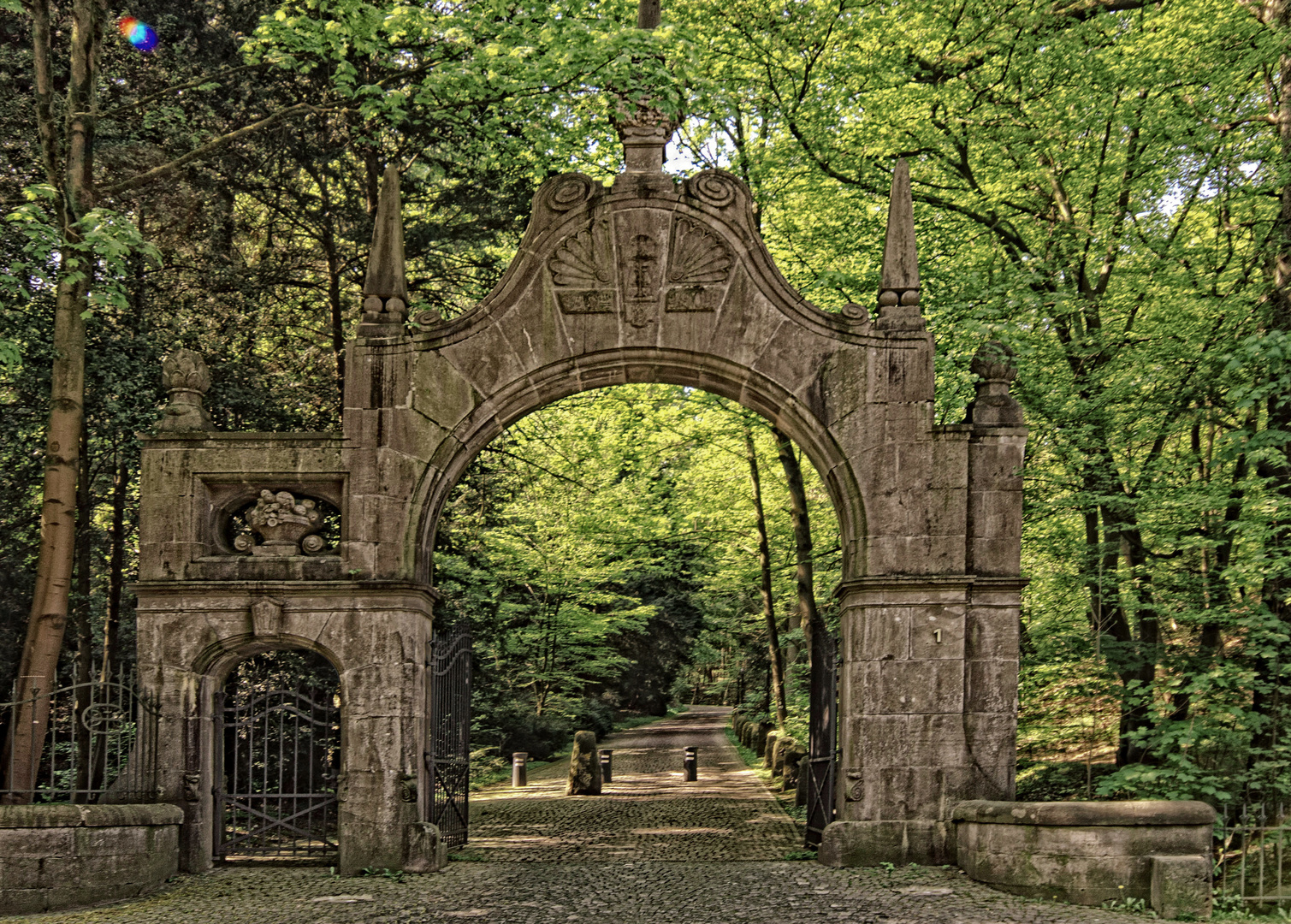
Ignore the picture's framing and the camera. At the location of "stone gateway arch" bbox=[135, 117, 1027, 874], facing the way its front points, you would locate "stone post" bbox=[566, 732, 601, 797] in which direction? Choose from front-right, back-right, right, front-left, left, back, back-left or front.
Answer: back

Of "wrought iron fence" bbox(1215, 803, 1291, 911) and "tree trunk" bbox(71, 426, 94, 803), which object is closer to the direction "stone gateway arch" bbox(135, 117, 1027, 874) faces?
the wrought iron fence

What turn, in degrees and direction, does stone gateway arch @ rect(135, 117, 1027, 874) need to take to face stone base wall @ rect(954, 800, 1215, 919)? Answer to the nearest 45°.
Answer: approximately 45° to its left

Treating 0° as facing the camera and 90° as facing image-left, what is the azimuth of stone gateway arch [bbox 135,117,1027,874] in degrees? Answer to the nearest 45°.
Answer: approximately 0°
